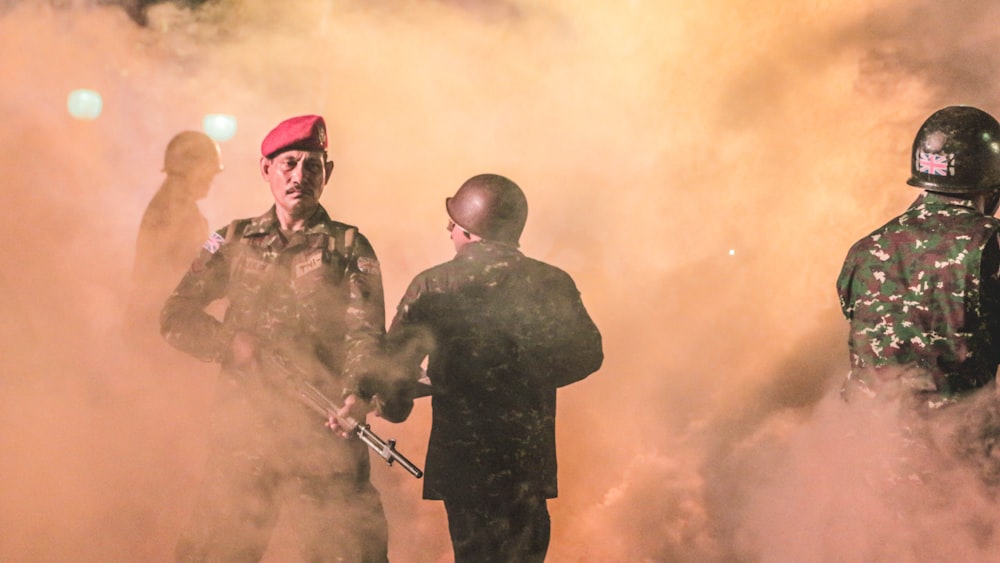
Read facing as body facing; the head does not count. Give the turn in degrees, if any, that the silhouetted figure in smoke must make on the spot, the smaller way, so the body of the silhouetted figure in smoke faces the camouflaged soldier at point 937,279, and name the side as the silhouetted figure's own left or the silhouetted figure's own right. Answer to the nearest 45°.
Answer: approximately 45° to the silhouetted figure's own right

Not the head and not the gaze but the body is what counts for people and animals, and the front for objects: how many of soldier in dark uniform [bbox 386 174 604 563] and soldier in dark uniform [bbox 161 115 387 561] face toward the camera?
1

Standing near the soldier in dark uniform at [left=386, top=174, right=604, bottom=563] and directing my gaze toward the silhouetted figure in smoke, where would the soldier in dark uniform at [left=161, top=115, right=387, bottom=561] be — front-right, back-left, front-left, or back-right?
front-left

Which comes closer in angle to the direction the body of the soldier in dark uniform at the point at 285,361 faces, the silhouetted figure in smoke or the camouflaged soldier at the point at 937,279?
the camouflaged soldier

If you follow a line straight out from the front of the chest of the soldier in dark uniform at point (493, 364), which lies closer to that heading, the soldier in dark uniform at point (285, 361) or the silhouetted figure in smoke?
the silhouetted figure in smoke

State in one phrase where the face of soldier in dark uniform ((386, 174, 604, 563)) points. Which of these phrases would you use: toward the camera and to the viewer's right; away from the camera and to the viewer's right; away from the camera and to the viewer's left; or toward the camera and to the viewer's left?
away from the camera and to the viewer's left

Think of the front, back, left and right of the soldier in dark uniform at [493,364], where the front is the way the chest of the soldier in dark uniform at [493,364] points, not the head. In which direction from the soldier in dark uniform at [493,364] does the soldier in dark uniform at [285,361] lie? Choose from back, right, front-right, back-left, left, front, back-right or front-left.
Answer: left

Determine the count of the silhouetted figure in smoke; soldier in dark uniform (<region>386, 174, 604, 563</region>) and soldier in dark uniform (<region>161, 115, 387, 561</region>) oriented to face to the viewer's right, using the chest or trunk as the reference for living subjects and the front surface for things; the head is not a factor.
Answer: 1

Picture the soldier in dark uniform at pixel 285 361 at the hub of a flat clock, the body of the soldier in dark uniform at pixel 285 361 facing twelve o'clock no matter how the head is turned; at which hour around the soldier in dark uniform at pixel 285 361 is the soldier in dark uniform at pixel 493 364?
the soldier in dark uniform at pixel 493 364 is roughly at 9 o'clock from the soldier in dark uniform at pixel 285 361.

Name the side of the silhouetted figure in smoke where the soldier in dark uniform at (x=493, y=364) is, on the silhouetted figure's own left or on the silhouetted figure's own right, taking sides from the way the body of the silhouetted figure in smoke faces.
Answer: on the silhouetted figure's own right

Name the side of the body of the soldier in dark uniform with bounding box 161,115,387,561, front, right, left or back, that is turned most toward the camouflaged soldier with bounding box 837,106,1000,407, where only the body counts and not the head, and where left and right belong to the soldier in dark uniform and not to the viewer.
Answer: left

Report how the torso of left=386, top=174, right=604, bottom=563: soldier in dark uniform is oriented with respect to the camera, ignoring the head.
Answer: away from the camera

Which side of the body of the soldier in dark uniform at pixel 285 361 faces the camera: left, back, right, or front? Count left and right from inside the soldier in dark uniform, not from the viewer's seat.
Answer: front

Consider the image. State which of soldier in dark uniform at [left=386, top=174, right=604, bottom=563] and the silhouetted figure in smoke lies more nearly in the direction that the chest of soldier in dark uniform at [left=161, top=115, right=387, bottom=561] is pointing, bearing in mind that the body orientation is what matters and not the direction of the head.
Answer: the soldier in dark uniform

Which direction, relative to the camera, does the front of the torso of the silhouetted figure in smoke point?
to the viewer's right

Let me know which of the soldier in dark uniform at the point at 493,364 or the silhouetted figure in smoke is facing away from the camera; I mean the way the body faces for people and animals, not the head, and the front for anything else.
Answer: the soldier in dark uniform

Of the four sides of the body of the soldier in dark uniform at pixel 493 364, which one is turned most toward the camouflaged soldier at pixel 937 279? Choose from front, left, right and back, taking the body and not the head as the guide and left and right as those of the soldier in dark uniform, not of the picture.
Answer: right
